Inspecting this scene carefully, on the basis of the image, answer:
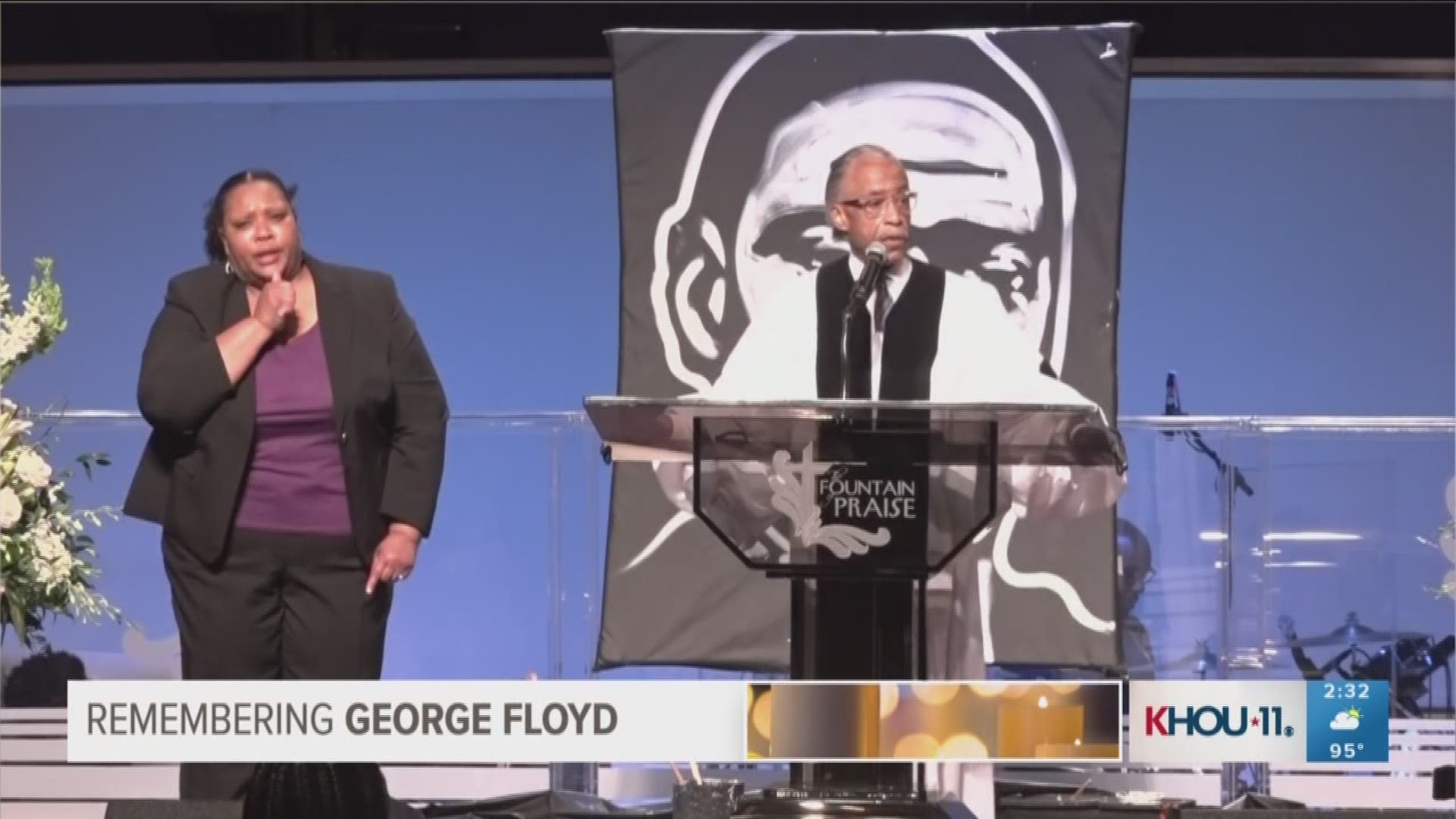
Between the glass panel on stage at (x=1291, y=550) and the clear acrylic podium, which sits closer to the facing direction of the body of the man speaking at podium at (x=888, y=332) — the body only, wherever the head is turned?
the clear acrylic podium

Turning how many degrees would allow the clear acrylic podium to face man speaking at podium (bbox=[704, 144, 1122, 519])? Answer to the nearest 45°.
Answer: approximately 180°

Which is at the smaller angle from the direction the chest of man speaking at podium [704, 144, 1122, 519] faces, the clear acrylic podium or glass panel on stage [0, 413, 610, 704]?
the clear acrylic podium

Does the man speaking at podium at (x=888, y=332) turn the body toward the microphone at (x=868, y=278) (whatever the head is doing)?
yes

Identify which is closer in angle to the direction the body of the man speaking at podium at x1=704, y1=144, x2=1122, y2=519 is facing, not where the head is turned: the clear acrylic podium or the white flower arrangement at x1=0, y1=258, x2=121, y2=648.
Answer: the clear acrylic podium

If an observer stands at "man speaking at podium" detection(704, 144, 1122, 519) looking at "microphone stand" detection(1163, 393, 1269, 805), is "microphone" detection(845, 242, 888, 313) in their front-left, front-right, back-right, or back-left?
back-right

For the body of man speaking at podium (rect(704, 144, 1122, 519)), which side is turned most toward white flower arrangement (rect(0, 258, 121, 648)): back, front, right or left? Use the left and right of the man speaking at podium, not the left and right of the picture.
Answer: right

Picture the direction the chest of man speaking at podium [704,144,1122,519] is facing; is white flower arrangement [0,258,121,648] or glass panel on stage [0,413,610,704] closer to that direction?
the white flower arrangement

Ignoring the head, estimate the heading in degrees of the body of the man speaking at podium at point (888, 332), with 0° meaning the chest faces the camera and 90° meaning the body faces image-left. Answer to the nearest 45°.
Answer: approximately 0°
